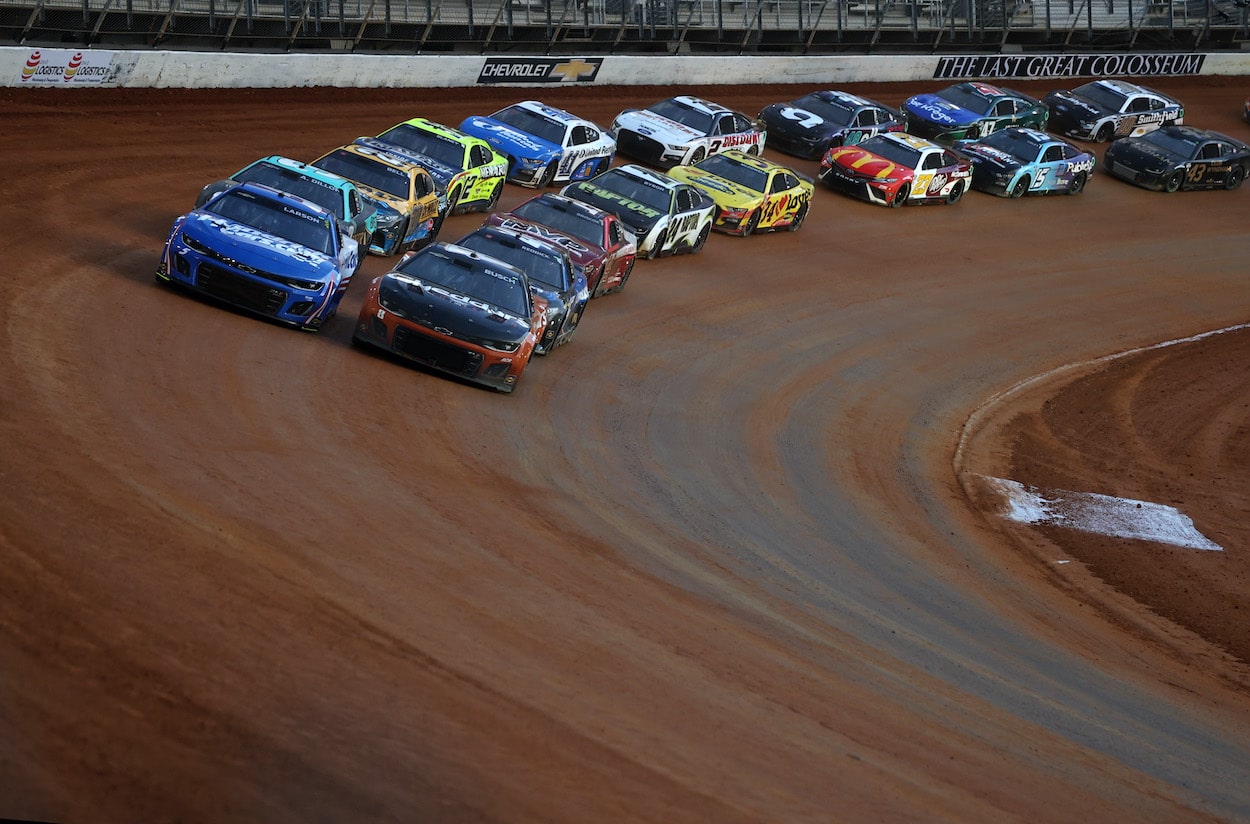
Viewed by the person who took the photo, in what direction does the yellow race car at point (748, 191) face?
facing the viewer and to the left of the viewer

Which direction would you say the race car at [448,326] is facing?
toward the camera

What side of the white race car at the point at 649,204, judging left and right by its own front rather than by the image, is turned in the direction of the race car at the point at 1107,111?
back

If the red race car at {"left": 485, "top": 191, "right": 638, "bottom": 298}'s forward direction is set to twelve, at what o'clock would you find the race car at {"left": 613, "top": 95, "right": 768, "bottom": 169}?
The race car is roughly at 5 o'clock from the red race car.

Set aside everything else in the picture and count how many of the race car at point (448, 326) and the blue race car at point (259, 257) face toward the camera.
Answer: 2

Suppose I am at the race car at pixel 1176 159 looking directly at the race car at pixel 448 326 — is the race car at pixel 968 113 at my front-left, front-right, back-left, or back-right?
front-right

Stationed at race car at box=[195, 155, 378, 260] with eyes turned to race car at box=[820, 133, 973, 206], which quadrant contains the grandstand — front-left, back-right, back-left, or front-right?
front-left

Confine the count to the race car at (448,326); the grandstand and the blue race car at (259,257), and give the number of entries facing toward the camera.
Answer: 3

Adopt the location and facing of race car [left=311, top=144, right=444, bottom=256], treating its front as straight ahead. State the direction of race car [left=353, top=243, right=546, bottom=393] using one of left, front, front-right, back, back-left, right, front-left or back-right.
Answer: front-left

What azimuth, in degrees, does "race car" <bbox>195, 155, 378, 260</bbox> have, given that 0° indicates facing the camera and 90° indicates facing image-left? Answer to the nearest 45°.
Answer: approximately 45°

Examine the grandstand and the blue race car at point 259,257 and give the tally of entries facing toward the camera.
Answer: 2

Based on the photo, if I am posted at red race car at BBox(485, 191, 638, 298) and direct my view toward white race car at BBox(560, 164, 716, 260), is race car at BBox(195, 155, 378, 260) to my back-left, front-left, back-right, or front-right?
back-left

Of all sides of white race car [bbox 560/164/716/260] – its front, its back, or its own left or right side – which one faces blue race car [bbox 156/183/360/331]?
front

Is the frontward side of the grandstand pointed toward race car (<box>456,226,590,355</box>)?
yes

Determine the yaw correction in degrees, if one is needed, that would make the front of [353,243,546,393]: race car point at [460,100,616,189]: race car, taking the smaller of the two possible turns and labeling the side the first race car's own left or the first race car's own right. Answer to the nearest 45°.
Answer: approximately 180°
